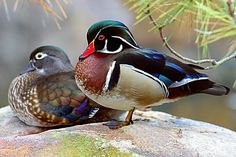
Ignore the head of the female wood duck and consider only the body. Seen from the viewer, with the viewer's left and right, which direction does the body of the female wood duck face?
facing to the left of the viewer

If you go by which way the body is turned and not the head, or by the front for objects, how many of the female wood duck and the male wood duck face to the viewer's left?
2

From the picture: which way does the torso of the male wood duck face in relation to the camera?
to the viewer's left

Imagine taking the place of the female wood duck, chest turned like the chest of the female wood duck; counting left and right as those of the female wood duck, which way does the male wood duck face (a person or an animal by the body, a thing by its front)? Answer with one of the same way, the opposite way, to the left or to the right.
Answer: the same way
